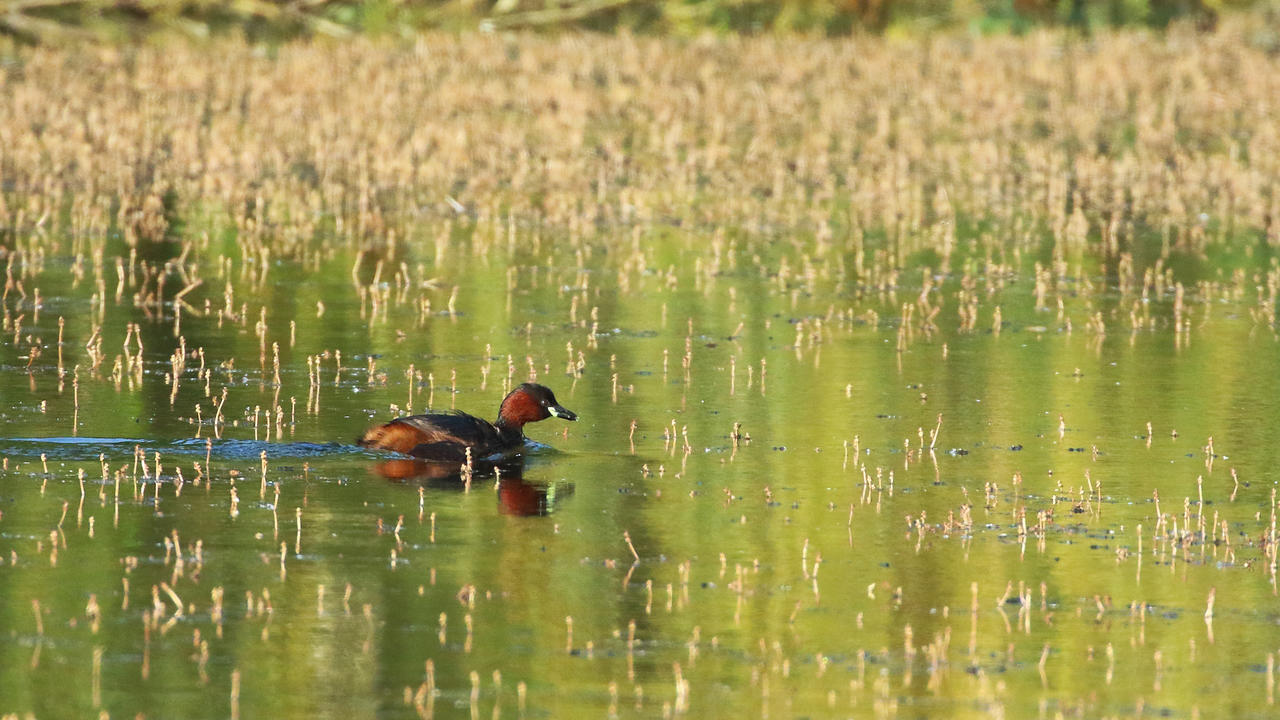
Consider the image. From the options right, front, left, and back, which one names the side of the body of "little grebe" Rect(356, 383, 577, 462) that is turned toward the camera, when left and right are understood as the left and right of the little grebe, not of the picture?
right
